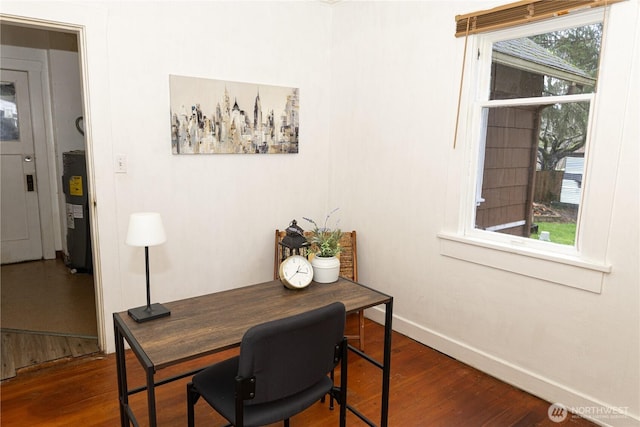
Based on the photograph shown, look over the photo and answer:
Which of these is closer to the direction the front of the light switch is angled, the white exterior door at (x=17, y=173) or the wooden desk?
the wooden desk

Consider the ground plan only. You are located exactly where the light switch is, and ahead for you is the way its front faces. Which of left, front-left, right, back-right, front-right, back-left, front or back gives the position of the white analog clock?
front-left

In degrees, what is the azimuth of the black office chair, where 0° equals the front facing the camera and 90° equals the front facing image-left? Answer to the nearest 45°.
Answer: approximately 135°

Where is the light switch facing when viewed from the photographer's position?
facing the viewer

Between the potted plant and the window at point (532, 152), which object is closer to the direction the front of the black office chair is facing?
the potted plant

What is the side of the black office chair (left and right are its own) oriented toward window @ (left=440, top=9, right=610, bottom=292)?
right

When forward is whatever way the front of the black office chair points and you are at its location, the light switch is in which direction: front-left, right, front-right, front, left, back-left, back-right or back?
front

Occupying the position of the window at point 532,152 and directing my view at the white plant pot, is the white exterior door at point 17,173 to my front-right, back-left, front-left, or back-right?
front-right

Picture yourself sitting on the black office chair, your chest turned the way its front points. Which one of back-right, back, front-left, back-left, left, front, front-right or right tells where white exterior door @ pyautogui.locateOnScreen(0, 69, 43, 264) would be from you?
front

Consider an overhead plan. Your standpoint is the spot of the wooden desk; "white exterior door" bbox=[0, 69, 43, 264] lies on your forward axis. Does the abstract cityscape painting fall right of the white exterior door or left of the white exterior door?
right

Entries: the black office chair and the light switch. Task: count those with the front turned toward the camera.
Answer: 1

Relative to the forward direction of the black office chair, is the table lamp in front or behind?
in front

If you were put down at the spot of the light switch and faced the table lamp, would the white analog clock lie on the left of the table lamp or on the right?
left

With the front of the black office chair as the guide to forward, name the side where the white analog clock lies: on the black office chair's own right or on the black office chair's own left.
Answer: on the black office chair's own right

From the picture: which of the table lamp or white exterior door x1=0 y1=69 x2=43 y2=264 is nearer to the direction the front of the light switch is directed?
the table lamp

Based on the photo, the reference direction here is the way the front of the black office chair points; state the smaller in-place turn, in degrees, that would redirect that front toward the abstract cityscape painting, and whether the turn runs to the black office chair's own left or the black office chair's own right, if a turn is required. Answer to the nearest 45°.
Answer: approximately 45° to the black office chair's own right

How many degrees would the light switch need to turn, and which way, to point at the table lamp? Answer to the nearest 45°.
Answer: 0° — it already faces it
